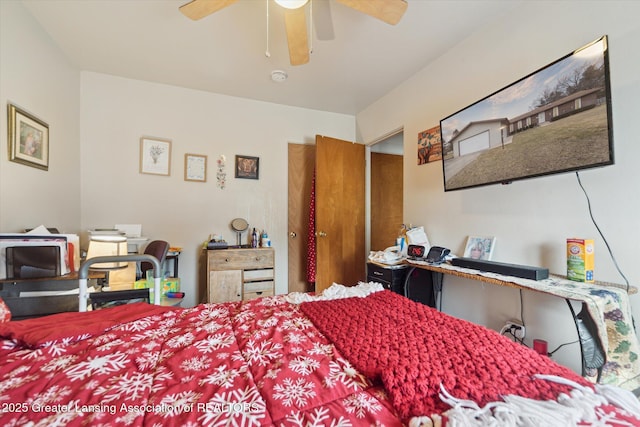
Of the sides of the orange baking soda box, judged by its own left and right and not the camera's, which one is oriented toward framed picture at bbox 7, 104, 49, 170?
front

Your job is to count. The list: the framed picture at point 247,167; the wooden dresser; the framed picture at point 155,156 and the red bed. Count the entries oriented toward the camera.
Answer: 3

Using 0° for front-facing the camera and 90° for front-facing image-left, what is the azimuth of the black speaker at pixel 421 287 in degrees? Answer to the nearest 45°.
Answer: approximately 45°

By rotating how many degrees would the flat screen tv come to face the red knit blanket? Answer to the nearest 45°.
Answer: approximately 45° to its left

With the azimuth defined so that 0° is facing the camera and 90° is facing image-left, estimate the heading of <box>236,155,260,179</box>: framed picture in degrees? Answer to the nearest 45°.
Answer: approximately 0°

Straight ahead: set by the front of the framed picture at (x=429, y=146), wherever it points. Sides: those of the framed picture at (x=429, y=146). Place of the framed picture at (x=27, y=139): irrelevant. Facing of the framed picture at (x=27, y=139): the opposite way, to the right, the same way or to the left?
the opposite way

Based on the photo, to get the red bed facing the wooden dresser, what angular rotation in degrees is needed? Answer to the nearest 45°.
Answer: approximately 90° to its left

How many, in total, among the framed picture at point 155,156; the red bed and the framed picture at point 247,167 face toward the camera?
2

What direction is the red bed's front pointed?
to the viewer's right

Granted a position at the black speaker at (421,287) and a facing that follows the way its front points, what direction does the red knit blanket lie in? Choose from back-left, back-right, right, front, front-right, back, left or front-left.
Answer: front-left

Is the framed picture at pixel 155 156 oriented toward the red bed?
yes

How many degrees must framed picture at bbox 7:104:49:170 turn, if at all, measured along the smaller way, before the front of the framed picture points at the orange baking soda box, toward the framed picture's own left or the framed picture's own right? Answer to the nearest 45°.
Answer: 0° — it already faces it

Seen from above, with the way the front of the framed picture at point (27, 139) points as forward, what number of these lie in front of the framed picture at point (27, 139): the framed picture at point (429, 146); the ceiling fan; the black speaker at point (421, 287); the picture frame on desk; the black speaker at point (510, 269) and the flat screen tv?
6

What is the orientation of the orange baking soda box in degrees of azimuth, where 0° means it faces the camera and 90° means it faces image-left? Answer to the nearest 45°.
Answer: approximately 45°

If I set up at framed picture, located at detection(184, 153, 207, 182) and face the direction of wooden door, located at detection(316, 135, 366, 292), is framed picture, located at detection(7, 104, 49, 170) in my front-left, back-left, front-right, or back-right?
back-right

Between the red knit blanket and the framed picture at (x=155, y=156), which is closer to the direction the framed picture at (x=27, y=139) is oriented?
the red knit blanket
